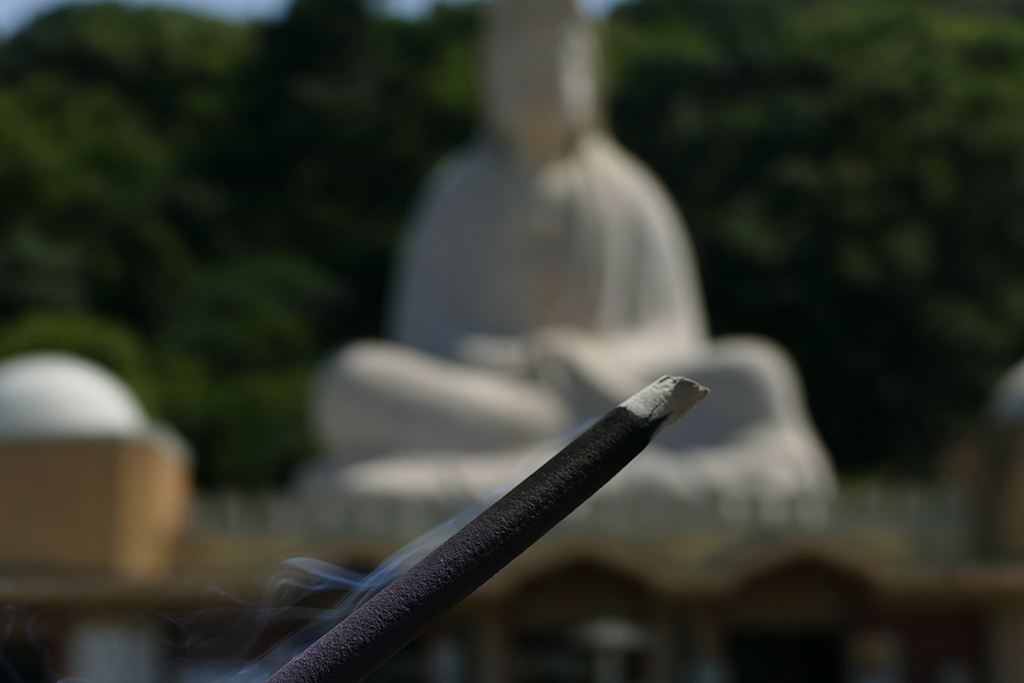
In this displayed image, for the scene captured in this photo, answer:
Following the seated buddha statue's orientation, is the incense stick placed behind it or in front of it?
in front

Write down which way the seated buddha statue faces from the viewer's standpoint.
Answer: facing the viewer

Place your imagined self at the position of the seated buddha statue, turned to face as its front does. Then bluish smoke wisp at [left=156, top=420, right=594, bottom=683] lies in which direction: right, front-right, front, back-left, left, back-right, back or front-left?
front
